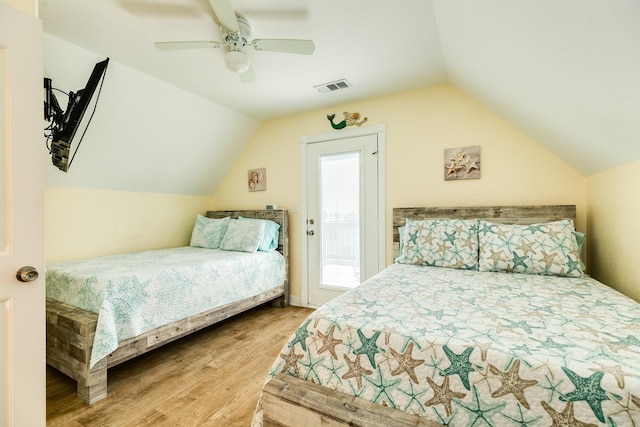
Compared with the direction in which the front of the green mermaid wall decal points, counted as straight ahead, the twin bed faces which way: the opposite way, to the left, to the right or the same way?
the same way

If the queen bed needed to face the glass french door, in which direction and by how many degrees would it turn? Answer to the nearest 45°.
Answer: approximately 135° to its right

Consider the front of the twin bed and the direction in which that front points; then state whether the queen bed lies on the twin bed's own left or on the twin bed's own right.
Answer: on the twin bed's own left

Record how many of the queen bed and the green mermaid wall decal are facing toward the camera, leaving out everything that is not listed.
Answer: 2

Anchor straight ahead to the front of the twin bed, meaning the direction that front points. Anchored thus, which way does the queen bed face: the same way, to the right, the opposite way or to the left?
the same way

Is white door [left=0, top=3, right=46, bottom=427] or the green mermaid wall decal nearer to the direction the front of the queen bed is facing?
the white door

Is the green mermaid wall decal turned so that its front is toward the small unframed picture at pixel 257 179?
no

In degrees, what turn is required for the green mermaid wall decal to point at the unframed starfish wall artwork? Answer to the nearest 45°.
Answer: approximately 90° to its left

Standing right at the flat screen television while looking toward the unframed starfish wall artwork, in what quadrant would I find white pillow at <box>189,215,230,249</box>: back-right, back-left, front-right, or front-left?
front-left

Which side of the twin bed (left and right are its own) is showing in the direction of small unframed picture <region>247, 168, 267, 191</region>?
back

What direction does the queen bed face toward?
toward the camera

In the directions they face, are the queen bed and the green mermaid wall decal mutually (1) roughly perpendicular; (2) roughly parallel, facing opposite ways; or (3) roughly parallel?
roughly parallel

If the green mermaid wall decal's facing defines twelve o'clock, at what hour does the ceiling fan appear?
The ceiling fan is roughly at 1 o'clock from the green mermaid wall decal.

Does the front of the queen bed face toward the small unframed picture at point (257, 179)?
no

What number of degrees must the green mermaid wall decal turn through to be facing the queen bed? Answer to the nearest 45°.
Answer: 0° — it already faces it

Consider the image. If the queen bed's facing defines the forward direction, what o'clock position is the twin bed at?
The twin bed is roughly at 3 o'clock from the queen bed.
